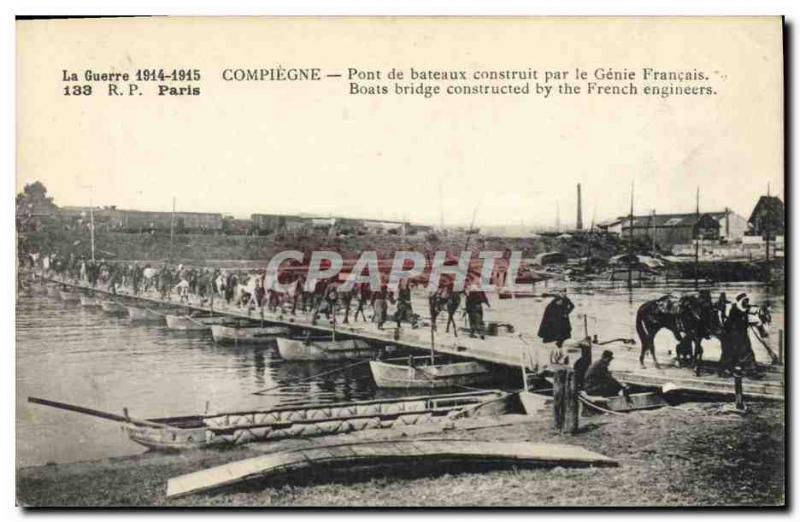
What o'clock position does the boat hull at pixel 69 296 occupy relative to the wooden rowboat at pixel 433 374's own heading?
The boat hull is roughly at 12 o'clock from the wooden rowboat.

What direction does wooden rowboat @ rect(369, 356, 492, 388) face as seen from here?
to the viewer's left
